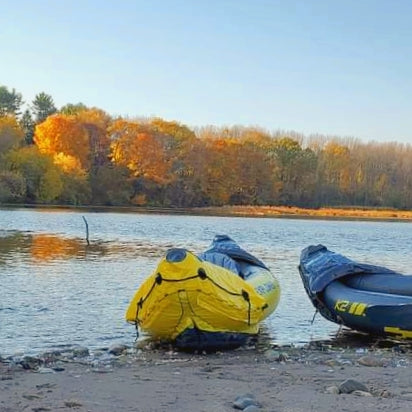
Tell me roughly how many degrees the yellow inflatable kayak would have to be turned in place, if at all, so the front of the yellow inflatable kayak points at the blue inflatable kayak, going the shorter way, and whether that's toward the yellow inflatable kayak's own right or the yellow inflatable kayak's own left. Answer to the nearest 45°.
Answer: approximately 90° to the yellow inflatable kayak's own left

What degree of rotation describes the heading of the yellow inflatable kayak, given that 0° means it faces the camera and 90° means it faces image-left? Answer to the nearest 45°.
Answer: approximately 45°
